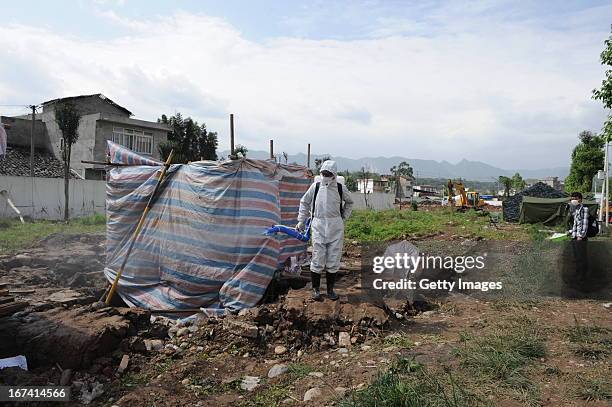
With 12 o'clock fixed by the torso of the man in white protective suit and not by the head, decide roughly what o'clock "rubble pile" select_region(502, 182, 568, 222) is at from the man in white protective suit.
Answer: The rubble pile is roughly at 7 o'clock from the man in white protective suit.

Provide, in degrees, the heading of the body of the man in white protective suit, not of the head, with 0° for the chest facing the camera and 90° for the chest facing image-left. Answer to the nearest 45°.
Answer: approximately 0°

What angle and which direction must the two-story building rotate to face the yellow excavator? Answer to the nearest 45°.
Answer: approximately 45° to its left

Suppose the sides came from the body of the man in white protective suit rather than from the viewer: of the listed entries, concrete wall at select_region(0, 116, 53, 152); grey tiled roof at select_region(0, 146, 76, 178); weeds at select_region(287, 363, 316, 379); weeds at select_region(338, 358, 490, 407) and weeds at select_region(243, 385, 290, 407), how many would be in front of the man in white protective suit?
3

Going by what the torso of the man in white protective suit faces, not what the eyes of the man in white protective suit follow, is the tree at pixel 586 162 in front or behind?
behind

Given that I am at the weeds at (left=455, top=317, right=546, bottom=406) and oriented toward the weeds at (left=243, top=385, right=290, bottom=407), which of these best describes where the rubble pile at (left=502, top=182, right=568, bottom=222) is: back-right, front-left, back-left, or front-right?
back-right

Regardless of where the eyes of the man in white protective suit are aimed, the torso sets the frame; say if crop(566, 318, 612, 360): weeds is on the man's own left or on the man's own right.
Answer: on the man's own left

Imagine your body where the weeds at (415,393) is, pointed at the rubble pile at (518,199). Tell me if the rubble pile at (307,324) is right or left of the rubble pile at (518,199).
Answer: left

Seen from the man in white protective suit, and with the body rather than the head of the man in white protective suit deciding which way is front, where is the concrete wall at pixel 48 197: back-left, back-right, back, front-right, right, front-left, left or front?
back-right
